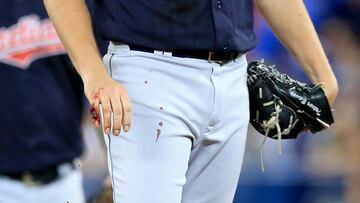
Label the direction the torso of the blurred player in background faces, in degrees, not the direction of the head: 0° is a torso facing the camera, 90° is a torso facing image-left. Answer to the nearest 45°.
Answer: approximately 0°
